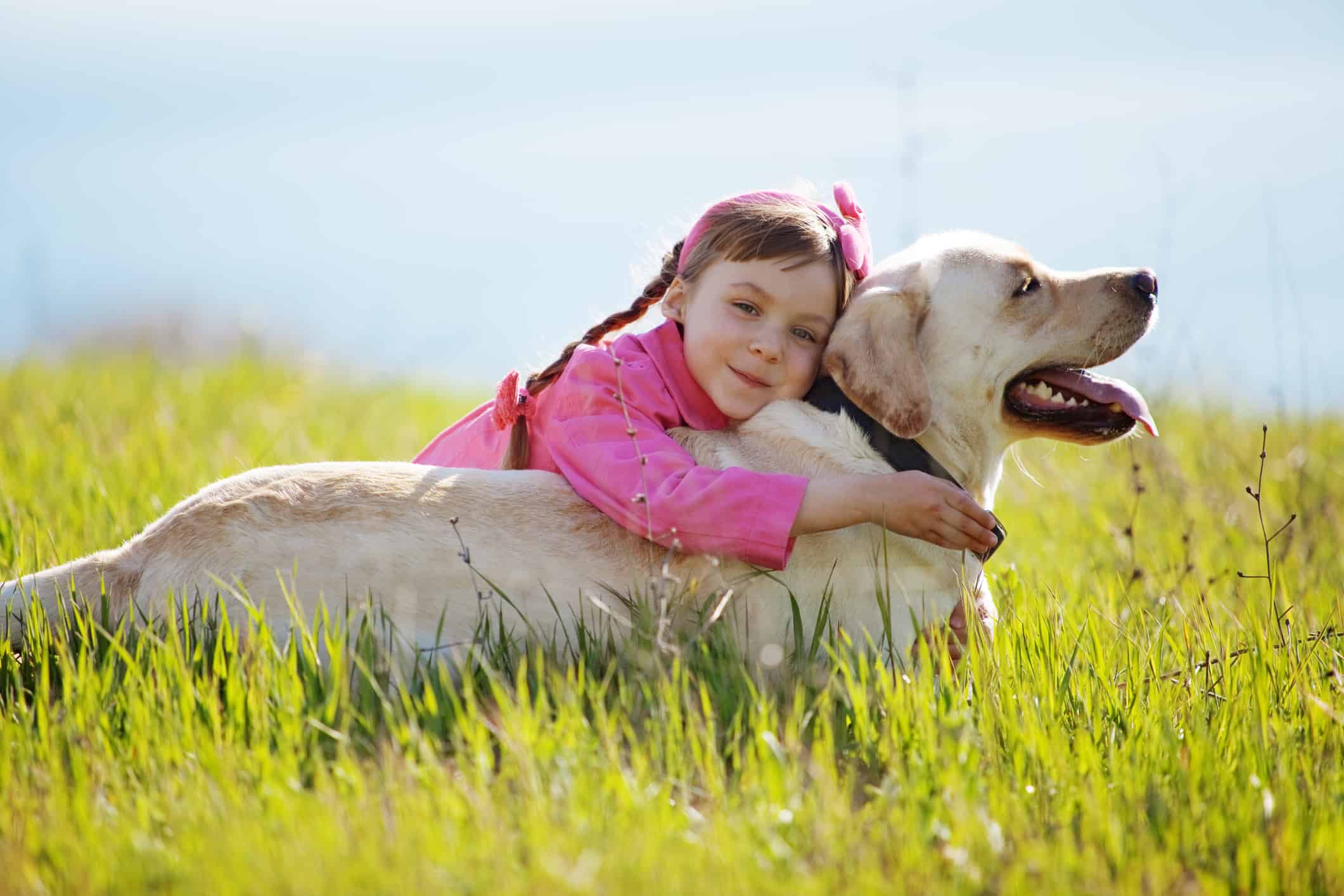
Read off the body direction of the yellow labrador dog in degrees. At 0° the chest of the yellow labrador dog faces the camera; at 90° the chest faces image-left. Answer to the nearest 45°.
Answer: approximately 270°
